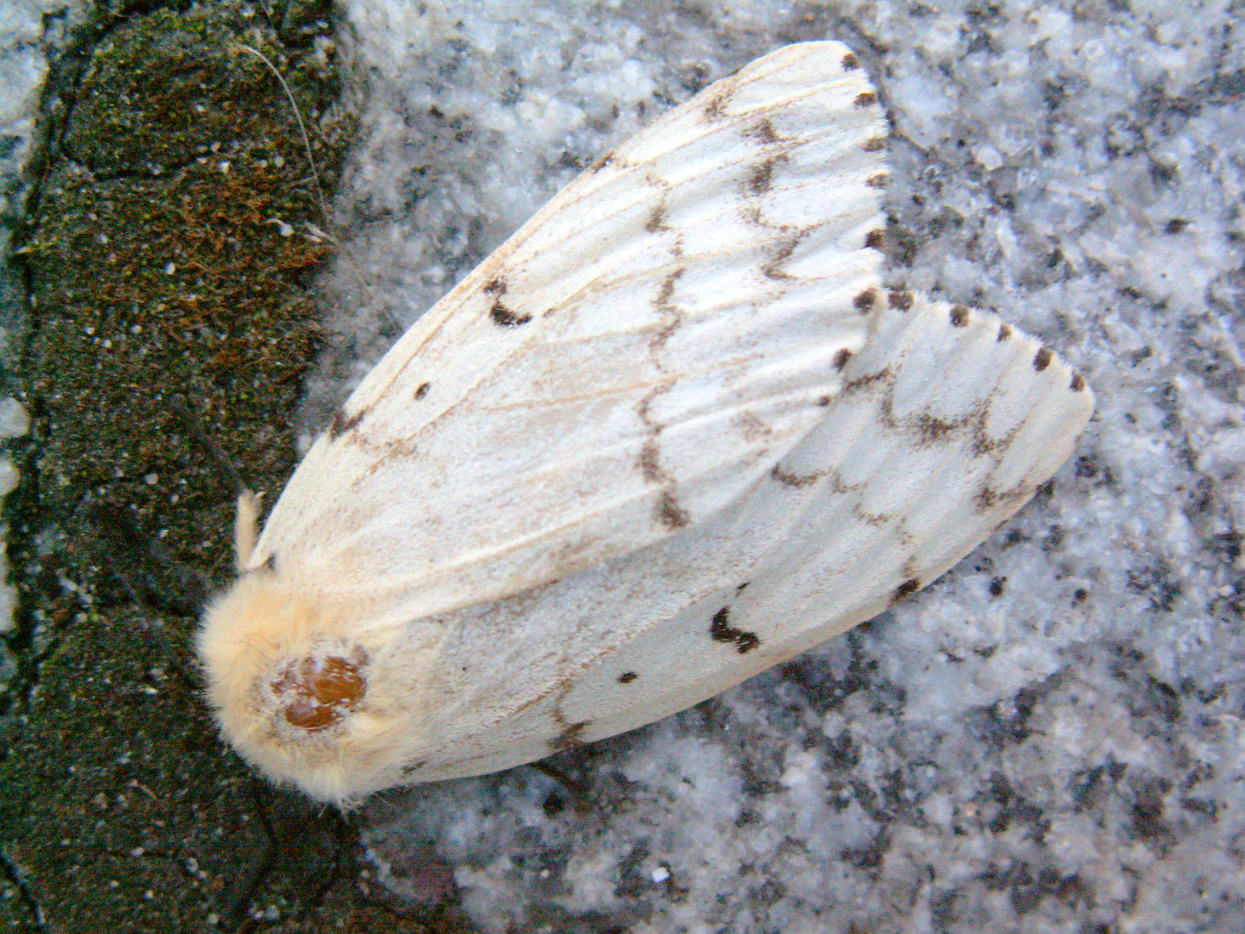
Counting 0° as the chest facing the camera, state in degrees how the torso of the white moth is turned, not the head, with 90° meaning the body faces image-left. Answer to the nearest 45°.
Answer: approximately 45°
